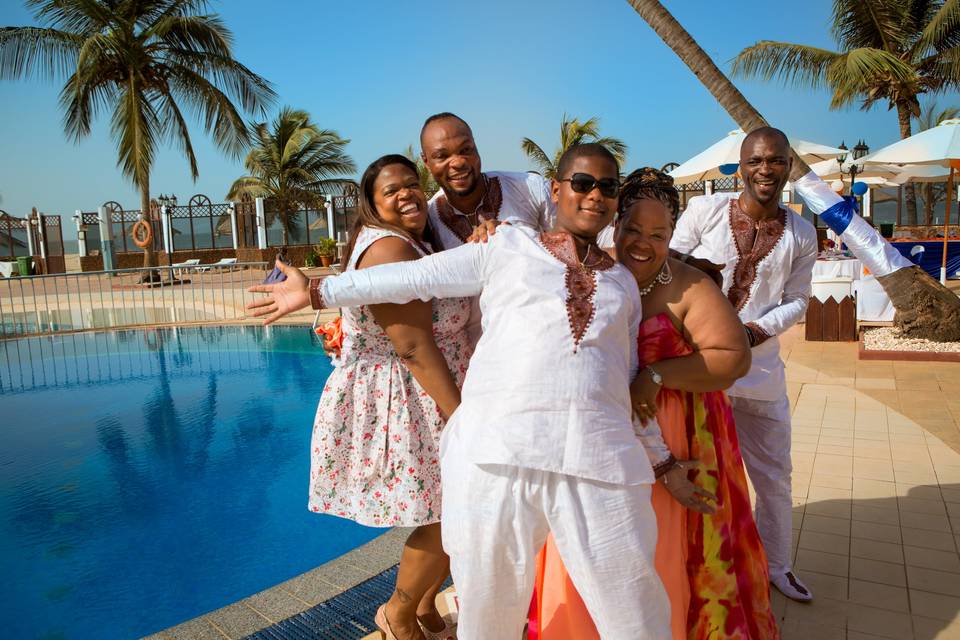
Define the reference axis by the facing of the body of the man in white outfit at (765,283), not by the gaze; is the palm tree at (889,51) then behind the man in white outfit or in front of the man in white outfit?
behind

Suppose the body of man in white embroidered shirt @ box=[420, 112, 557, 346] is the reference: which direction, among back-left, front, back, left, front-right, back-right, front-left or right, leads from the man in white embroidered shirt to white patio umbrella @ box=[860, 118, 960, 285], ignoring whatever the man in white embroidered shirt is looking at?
back-left

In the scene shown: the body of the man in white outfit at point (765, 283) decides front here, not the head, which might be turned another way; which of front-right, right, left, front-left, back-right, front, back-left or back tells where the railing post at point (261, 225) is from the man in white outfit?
back-right

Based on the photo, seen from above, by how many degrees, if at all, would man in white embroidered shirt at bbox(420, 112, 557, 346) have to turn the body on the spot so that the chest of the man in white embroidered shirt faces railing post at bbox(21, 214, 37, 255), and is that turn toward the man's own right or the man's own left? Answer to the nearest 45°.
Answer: approximately 135° to the man's own right

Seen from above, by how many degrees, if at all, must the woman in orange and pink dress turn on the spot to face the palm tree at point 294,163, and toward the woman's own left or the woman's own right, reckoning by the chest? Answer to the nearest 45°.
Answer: approximately 90° to the woman's own right

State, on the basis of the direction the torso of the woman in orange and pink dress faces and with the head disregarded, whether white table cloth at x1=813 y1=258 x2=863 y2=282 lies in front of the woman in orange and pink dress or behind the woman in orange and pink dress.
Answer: behind

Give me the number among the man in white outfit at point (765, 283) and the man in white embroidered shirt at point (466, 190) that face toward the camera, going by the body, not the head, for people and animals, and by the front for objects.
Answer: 2

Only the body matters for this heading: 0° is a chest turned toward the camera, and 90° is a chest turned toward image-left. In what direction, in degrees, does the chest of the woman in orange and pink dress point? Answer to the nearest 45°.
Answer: approximately 45°

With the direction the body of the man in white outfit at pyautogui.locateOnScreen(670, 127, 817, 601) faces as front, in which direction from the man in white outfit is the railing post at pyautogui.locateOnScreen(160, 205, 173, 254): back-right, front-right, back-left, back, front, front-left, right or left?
back-right

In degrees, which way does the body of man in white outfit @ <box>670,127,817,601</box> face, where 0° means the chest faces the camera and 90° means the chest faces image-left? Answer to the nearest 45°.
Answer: approximately 0°
